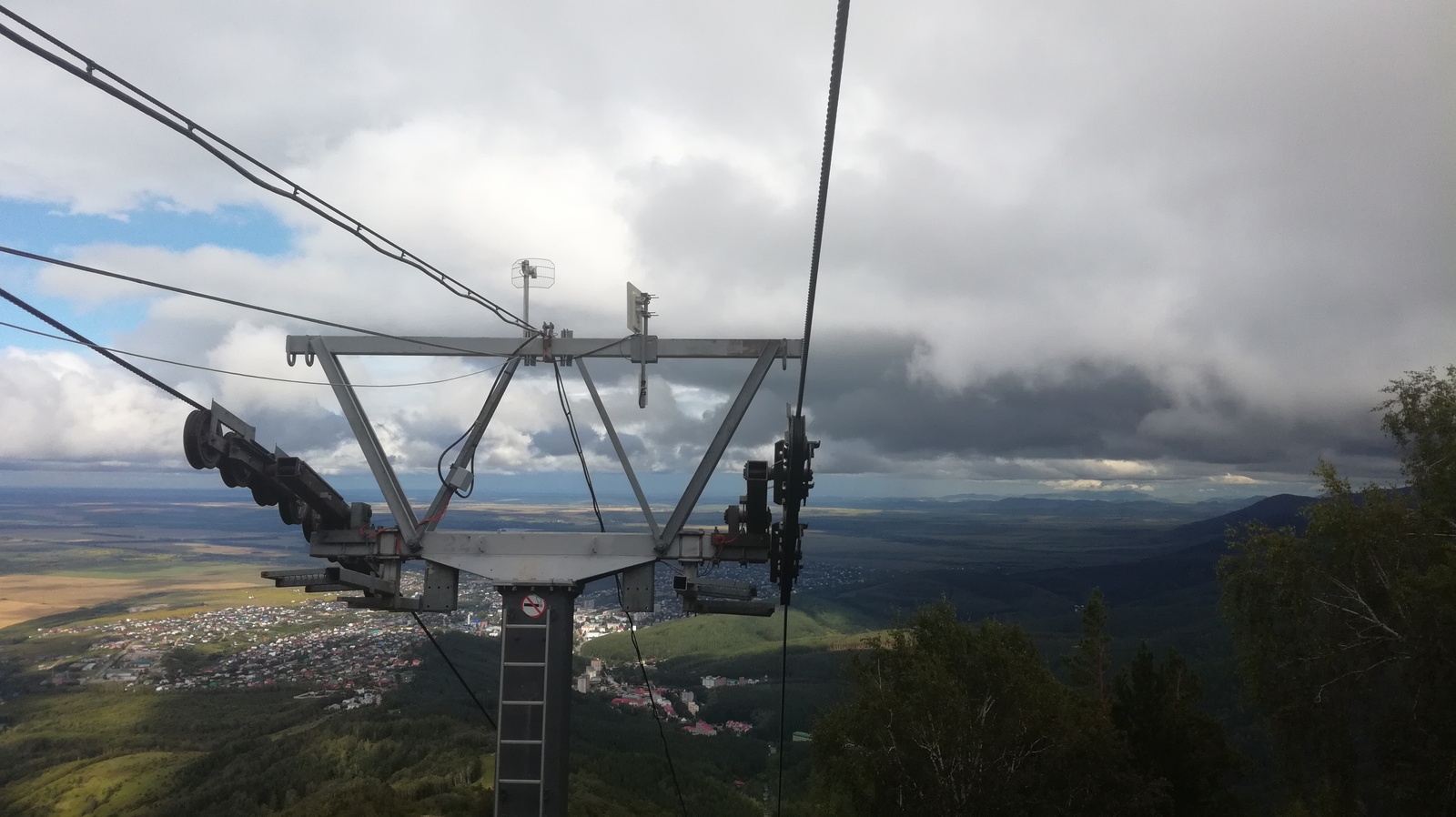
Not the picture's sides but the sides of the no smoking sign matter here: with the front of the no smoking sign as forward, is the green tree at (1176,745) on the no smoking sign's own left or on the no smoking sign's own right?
on the no smoking sign's own left

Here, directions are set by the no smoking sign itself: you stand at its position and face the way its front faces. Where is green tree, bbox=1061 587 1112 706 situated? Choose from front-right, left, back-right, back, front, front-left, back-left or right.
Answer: back-left

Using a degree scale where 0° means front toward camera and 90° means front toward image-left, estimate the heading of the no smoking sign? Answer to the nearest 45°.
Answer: approximately 0°

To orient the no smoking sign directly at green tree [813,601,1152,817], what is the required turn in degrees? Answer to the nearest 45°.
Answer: approximately 135° to its left
